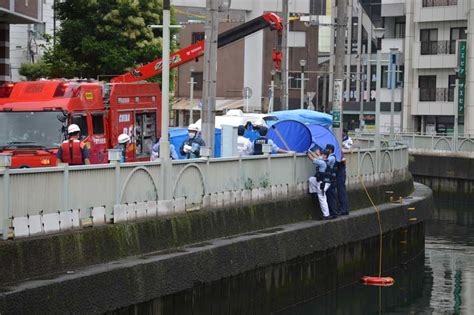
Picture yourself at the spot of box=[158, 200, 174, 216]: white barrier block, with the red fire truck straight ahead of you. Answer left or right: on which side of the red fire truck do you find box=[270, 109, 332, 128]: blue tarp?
right

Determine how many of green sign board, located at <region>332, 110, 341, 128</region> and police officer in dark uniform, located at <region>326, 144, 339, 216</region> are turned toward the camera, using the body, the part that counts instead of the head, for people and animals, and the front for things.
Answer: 1

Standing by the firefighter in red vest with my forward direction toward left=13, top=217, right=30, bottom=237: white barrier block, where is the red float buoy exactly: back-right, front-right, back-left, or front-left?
back-left

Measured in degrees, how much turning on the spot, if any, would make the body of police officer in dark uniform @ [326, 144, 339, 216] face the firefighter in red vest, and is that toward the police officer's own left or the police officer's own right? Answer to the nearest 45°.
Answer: approximately 45° to the police officer's own left

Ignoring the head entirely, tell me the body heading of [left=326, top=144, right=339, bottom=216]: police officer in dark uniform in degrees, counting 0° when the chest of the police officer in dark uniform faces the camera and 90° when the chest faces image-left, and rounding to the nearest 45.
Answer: approximately 90°

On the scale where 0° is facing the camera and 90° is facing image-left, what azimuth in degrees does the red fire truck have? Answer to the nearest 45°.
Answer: approximately 45°

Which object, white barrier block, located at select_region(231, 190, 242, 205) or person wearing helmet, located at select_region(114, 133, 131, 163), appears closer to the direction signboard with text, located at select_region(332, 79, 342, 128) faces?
the white barrier block

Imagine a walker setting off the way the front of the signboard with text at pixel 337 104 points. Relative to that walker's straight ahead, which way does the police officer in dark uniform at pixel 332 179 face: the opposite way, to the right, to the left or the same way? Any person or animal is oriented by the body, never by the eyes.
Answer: to the right

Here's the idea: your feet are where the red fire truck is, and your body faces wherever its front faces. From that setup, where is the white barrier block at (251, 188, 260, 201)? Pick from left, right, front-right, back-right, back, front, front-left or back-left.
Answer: left
